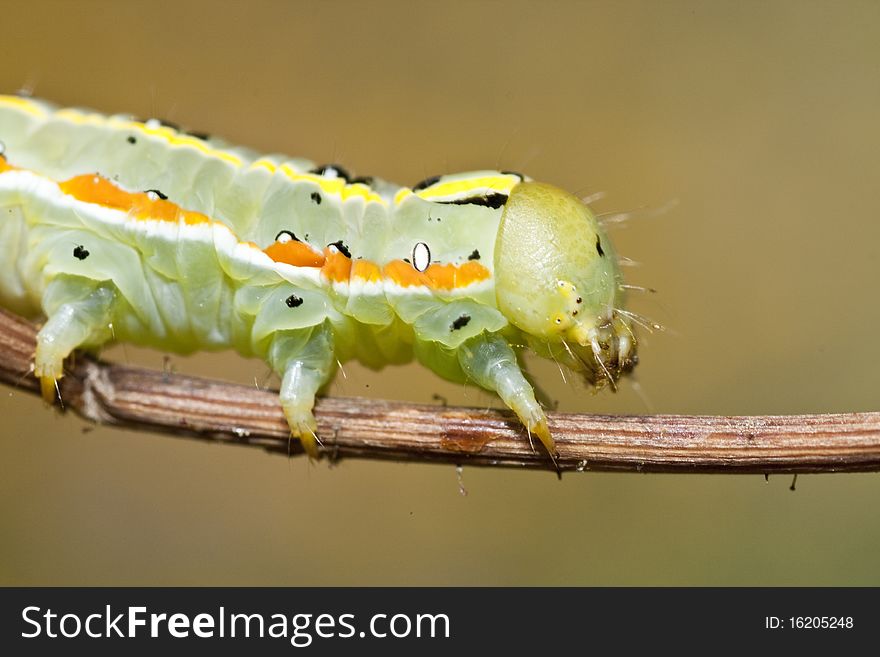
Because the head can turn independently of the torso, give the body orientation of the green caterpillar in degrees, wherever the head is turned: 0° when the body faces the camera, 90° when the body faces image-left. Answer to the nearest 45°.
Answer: approximately 270°
